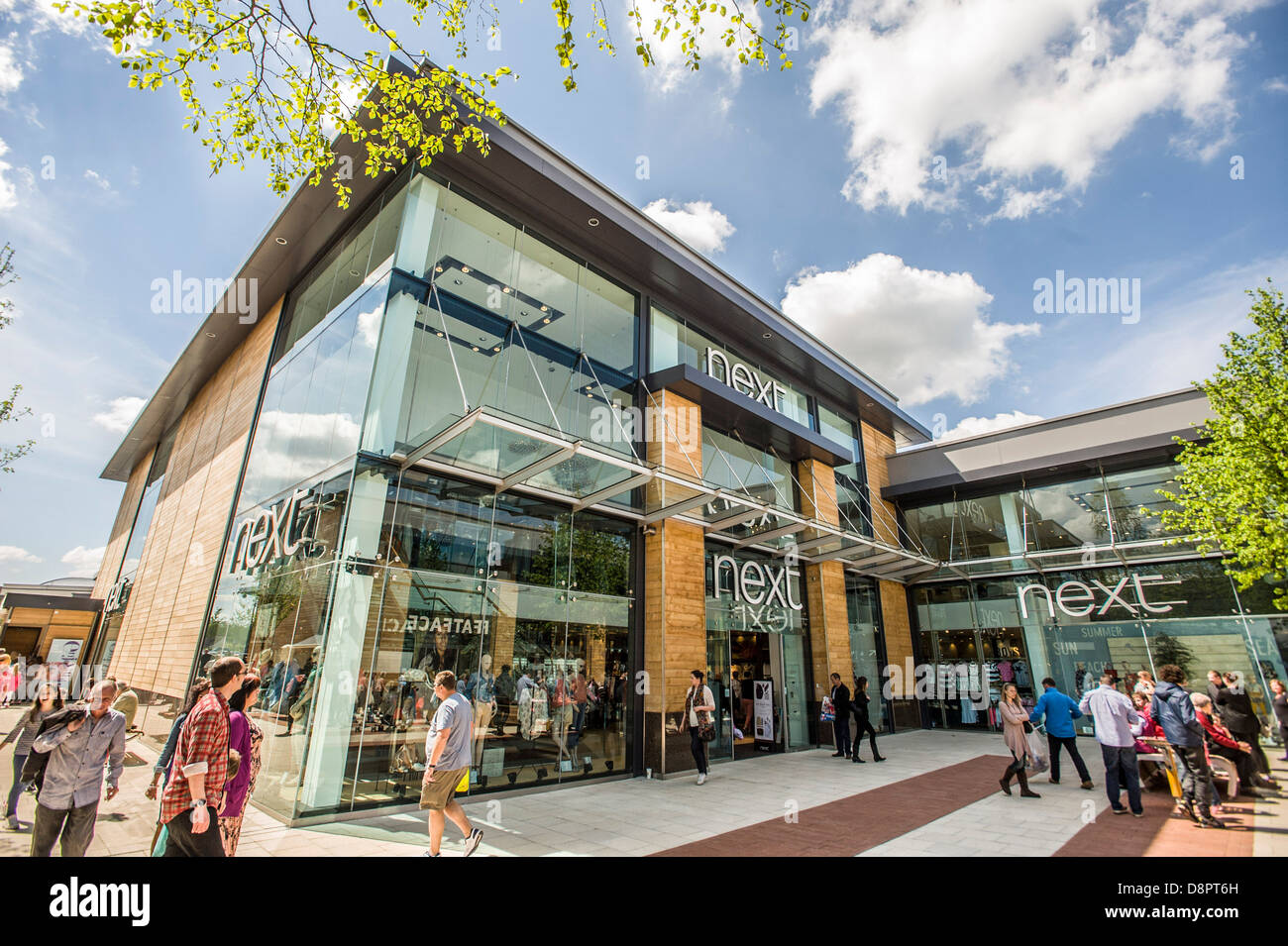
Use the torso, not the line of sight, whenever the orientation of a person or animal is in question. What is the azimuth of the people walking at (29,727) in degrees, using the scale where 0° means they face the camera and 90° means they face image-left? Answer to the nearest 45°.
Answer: approximately 0°

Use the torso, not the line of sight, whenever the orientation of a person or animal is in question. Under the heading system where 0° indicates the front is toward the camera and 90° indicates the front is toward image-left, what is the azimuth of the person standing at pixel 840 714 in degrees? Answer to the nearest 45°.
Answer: approximately 45°

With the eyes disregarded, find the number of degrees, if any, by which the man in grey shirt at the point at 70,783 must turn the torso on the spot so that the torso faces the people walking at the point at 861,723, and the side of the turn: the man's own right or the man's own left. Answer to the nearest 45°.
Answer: approximately 90° to the man's own left

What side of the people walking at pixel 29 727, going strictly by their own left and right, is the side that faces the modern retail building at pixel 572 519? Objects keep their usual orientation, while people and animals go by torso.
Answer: left
